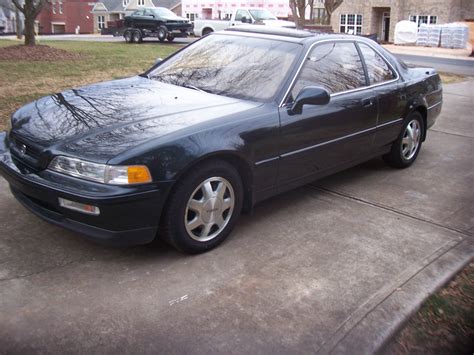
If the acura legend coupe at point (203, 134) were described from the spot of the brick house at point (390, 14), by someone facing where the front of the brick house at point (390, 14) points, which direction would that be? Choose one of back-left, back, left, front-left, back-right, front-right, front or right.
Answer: front

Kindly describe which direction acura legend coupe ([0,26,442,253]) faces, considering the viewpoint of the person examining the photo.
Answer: facing the viewer and to the left of the viewer

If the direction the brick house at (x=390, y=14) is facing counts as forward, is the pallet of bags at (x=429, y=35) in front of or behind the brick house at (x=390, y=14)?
in front

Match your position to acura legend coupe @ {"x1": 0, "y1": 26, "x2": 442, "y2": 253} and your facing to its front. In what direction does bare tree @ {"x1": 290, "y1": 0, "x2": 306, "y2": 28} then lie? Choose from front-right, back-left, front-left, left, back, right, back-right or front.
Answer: back-right

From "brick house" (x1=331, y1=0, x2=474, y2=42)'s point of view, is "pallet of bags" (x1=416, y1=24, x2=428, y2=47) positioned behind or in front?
in front

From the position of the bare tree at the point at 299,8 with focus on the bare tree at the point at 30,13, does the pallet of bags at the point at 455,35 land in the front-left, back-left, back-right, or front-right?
back-left

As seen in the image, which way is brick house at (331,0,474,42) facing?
toward the camera

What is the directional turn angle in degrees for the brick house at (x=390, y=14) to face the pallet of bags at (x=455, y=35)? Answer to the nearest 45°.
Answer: approximately 45° to its left

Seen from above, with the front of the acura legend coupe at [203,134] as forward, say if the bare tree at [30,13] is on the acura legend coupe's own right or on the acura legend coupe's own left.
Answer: on the acura legend coupe's own right

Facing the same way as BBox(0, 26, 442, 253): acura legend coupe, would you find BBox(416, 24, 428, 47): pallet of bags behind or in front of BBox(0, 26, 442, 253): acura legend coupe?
behind

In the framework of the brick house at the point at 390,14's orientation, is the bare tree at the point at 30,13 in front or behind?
in front

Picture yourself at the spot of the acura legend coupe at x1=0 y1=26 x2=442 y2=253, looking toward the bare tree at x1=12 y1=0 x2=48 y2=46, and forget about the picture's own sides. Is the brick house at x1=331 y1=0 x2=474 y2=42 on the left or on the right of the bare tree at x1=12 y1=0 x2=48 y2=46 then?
right

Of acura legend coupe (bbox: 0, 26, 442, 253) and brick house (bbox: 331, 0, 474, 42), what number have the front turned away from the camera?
0
